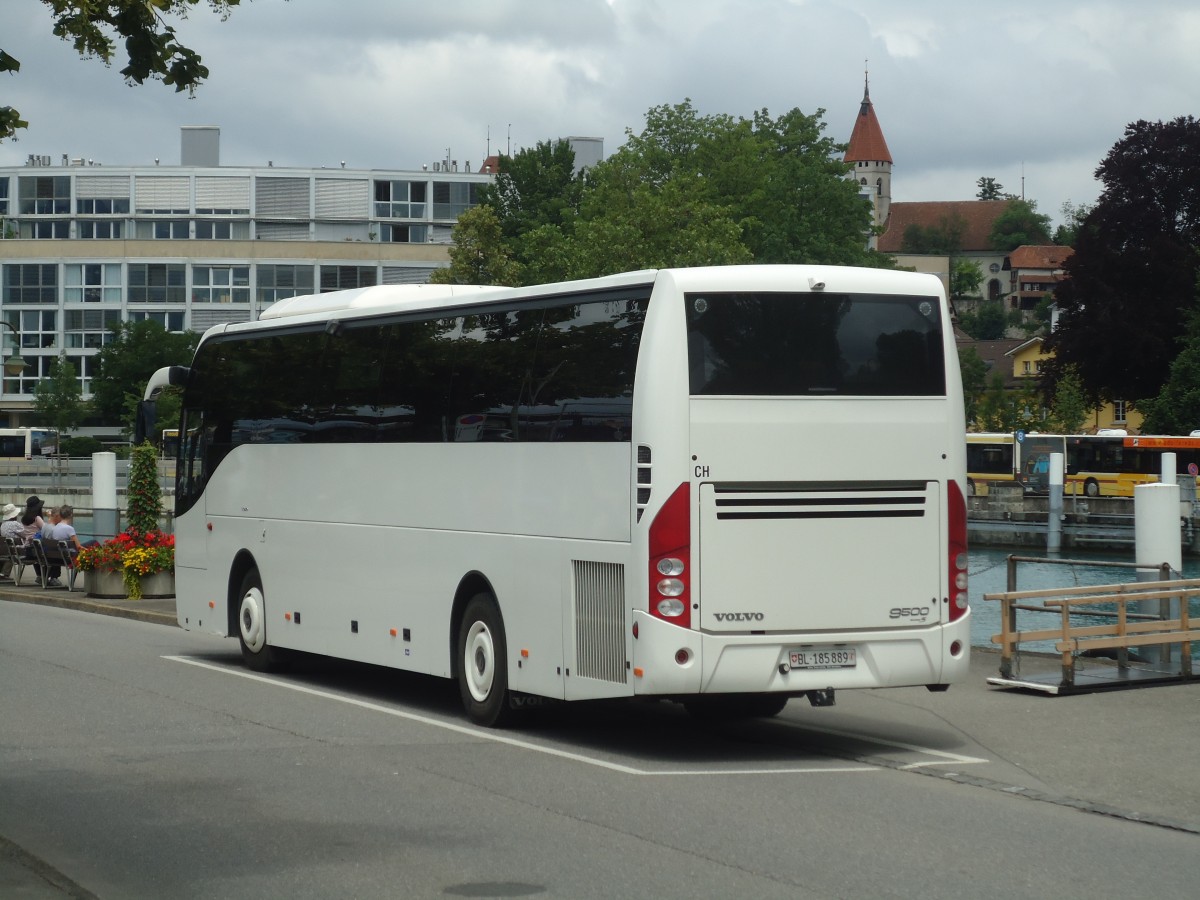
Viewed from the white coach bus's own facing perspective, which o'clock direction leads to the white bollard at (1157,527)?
The white bollard is roughly at 3 o'clock from the white coach bus.

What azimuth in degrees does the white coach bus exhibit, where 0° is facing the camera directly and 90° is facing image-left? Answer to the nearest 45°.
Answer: approximately 135°

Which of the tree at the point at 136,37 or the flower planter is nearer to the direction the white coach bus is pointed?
the flower planter

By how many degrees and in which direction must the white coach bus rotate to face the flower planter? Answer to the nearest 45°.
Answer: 0° — it already faces it

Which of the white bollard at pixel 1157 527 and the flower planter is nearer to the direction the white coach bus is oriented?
the flower planter

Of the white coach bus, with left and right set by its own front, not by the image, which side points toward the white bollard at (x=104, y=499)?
front

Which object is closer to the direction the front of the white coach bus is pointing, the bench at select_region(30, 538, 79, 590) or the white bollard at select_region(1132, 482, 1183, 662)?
the bench

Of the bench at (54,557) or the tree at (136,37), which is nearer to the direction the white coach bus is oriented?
the bench

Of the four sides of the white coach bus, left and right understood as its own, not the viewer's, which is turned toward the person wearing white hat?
front
